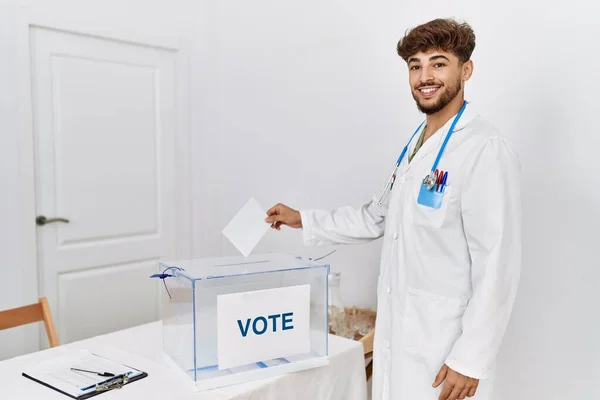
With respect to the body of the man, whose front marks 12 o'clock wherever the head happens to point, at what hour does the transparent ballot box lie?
The transparent ballot box is roughly at 1 o'clock from the man.

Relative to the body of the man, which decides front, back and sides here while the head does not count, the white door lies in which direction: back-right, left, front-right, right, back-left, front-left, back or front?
right

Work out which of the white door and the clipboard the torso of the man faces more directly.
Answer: the clipboard

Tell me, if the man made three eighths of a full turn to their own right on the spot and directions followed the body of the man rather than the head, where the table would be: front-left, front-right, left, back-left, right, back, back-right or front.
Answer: left

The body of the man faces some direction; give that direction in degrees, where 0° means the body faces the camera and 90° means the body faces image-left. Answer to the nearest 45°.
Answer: approximately 45°

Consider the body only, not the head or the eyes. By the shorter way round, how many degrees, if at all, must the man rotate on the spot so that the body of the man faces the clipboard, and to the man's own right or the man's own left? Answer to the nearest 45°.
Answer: approximately 45° to the man's own right
